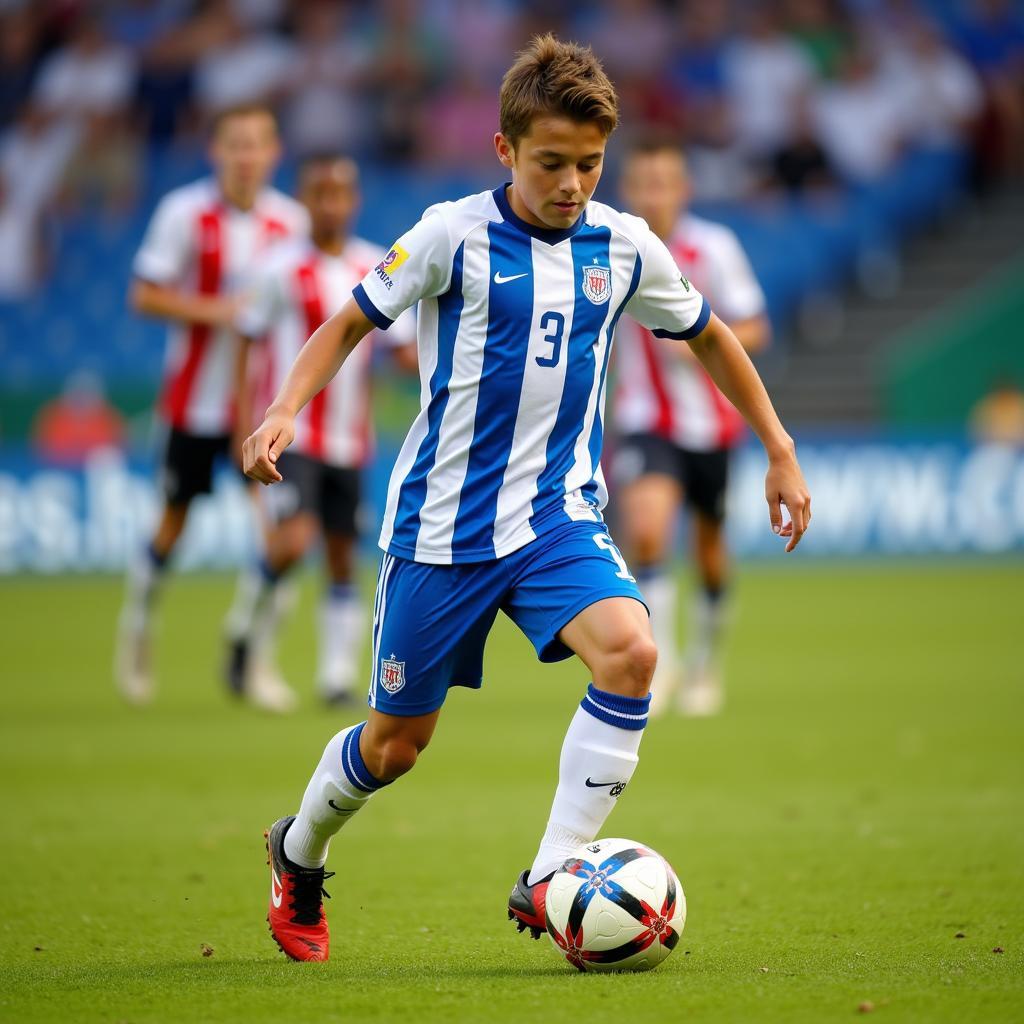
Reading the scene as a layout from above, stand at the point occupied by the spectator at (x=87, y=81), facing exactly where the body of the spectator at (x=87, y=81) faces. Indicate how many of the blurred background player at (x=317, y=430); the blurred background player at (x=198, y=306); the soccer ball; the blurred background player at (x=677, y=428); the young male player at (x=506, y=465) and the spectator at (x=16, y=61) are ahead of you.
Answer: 5

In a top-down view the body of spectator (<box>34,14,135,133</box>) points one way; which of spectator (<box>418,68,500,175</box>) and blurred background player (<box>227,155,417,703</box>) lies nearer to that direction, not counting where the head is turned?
the blurred background player

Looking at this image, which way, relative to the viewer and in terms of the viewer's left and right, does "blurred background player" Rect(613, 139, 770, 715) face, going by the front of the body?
facing the viewer

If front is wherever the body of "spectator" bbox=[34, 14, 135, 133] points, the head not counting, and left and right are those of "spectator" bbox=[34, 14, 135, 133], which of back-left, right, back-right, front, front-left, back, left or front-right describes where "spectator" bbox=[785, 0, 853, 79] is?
left

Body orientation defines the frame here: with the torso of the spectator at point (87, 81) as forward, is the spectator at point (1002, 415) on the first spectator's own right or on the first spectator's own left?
on the first spectator's own left

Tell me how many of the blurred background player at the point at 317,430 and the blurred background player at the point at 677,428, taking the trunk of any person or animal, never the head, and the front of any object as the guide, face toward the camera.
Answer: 2

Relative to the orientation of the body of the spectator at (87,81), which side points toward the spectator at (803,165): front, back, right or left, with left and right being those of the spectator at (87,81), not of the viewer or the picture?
left

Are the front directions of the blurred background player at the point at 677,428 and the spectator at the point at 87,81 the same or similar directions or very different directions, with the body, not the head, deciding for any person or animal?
same or similar directions

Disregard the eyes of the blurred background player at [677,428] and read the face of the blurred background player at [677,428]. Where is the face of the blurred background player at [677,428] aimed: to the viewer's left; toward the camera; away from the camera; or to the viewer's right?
toward the camera

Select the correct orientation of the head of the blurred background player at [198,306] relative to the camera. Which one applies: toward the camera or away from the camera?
toward the camera

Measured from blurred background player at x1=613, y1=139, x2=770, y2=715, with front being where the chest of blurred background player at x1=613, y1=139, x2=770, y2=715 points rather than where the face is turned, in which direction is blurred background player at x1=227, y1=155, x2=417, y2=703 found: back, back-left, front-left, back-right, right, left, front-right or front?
right

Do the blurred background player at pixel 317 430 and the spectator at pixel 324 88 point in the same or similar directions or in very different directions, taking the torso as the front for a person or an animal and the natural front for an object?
same or similar directions

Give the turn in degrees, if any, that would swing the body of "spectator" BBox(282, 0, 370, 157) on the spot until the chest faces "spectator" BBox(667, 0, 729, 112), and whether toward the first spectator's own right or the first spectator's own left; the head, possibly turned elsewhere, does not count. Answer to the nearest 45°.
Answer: approximately 90° to the first spectator's own left

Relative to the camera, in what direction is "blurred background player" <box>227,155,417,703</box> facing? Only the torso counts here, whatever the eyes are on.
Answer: toward the camera

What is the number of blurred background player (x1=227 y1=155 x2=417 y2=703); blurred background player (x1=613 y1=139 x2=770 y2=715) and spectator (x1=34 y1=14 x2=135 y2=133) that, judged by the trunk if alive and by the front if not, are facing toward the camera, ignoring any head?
3

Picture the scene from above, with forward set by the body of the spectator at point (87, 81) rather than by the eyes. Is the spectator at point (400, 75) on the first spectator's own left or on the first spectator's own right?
on the first spectator's own left

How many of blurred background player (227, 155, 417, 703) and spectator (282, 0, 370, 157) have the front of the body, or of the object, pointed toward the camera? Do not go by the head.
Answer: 2
